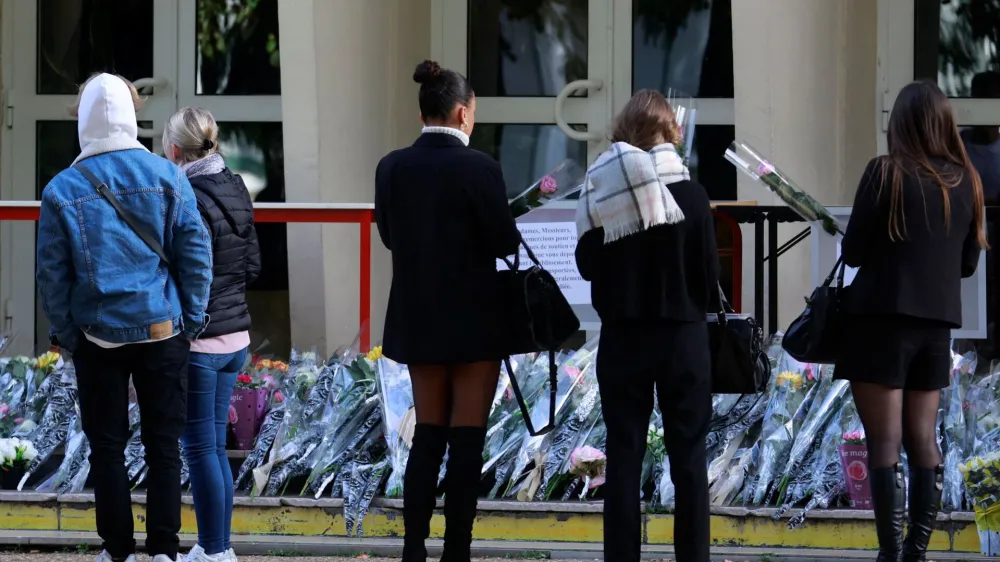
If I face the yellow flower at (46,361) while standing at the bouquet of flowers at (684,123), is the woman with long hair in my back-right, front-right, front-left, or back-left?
back-left

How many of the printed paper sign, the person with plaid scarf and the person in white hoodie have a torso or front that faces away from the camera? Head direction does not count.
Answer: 2

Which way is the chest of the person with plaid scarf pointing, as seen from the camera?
away from the camera

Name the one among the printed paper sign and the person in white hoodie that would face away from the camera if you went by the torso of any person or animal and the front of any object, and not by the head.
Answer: the person in white hoodie

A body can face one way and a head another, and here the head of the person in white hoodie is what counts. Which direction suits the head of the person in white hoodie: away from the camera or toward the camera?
away from the camera

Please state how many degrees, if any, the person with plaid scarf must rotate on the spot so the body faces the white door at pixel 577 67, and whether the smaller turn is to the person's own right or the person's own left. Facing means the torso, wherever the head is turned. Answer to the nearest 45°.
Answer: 0° — they already face it

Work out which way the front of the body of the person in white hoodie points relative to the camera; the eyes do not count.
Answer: away from the camera

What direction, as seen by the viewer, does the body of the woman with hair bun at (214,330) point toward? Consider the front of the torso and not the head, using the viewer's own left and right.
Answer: facing away from the viewer and to the left of the viewer
